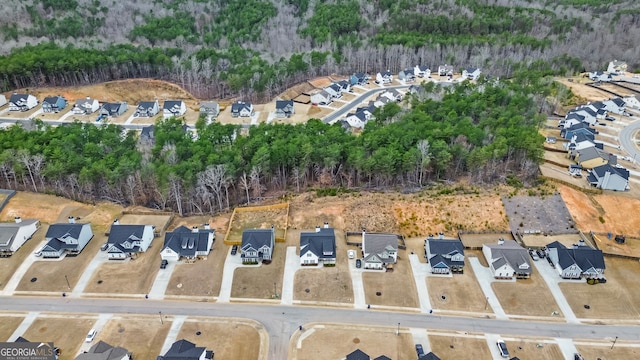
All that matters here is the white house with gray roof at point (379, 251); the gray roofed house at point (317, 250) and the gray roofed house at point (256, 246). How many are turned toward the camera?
3

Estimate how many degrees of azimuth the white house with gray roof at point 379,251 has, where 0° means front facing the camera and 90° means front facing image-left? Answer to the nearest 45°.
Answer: approximately 0°

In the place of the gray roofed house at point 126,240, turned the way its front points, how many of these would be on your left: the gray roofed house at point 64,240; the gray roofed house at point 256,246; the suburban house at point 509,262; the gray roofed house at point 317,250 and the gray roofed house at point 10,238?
3

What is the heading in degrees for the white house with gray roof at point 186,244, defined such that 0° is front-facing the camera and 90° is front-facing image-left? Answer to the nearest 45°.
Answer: approximately 0°

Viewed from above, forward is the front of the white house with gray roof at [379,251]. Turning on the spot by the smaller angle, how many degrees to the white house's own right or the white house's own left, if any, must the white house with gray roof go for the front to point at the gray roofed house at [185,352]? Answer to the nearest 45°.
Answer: approximately 45° to the white house's own right
